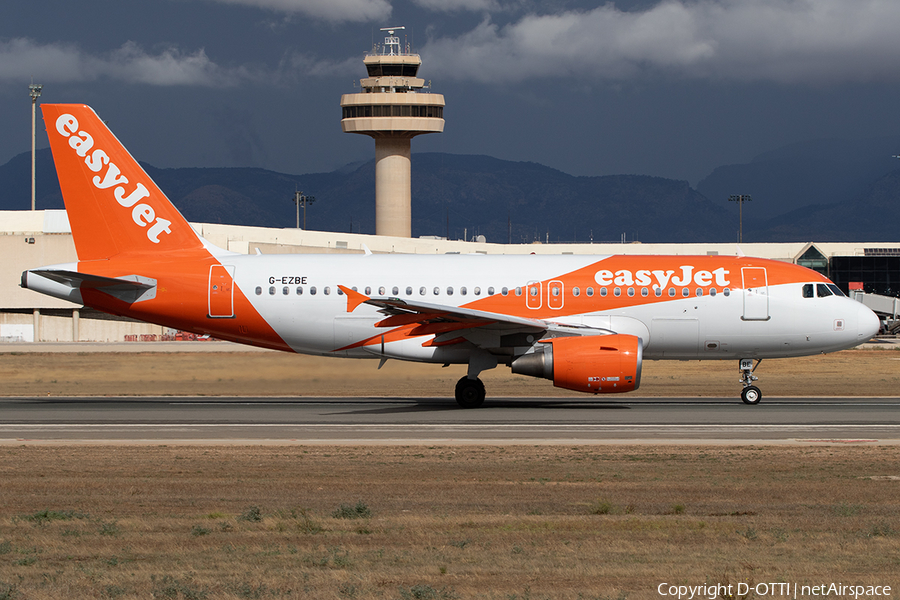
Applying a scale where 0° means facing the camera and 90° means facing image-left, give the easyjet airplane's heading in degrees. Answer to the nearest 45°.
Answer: approximately 270°
